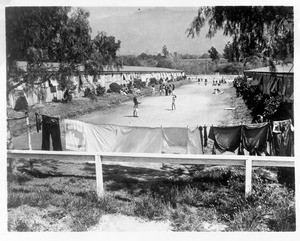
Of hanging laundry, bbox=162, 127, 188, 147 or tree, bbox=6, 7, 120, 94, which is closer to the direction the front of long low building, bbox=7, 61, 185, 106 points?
the hanging laundry

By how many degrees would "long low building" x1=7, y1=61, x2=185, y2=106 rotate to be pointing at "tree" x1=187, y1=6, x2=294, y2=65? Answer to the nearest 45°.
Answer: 0° — it already faces it

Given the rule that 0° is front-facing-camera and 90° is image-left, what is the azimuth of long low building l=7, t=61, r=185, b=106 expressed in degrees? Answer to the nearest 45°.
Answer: approximately 315°

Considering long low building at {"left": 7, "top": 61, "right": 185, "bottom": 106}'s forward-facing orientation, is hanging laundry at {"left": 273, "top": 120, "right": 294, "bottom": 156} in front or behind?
in front

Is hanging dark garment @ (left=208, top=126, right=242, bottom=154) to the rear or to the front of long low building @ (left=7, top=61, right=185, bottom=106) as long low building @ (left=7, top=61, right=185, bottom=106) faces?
to the front
